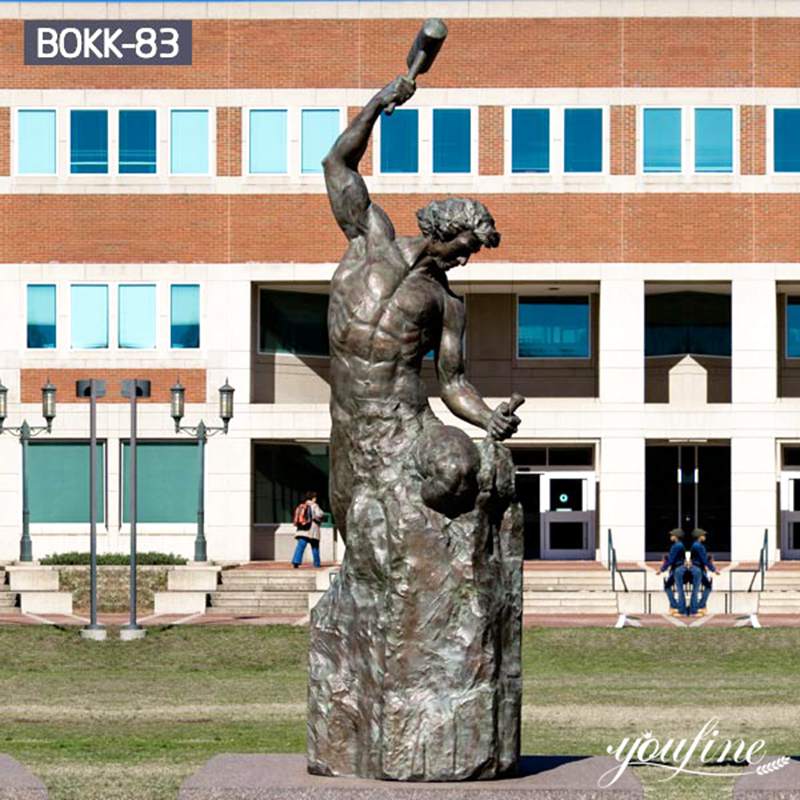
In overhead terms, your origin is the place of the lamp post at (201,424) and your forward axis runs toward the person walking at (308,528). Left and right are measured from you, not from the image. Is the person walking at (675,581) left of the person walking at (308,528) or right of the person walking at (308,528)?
right

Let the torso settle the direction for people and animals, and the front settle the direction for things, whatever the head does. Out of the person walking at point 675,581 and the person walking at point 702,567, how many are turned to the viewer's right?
1

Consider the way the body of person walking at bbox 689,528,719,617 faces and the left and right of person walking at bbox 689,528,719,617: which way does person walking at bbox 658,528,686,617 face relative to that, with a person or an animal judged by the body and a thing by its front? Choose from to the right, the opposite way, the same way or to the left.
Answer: the opposite way

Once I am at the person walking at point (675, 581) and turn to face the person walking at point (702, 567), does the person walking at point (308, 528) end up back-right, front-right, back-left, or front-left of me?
back-left

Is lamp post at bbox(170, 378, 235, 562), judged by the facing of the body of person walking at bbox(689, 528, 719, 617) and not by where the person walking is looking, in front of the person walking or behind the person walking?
behind

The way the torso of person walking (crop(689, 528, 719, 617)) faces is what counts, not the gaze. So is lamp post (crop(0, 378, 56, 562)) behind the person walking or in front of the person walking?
behind

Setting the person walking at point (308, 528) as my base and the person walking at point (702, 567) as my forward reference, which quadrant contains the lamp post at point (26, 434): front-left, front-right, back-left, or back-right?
back-right
